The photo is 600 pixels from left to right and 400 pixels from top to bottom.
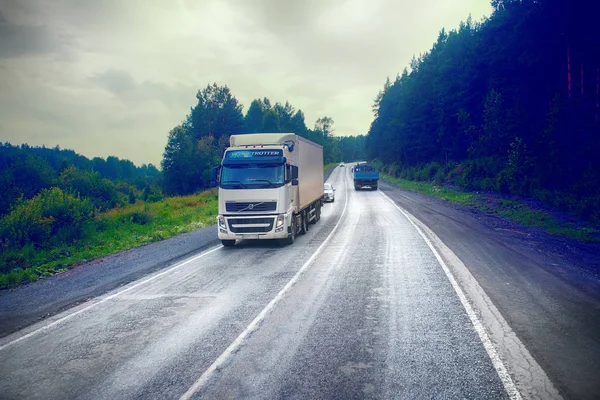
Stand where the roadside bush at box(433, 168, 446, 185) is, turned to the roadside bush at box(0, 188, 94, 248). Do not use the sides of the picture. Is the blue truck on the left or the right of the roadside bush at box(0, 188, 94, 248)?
right

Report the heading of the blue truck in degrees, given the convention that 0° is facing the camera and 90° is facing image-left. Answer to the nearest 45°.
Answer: approximately 180°

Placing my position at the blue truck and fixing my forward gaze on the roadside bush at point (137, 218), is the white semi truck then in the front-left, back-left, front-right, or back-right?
front-left

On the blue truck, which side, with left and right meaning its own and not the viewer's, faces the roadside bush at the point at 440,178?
right

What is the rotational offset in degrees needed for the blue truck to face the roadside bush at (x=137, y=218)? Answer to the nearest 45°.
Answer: approximately 135° to its left

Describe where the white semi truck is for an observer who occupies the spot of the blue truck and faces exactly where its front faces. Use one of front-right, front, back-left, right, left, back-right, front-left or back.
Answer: back

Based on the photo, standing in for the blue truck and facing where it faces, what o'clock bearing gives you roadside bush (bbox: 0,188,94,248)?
The roadside bush is roughly at 7 o'clock from the blue truck.

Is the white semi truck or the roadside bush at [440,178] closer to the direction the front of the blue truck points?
the roadside bush
